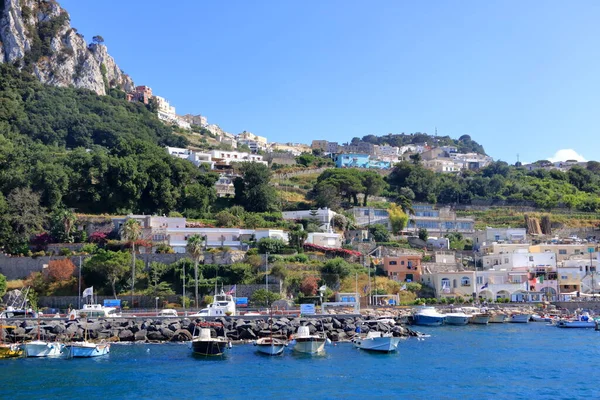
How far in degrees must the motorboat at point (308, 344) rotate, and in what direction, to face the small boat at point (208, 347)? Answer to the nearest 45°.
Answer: approximately 135° to its right

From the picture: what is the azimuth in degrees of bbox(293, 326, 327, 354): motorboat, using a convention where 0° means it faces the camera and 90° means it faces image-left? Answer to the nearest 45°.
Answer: approximately 315°

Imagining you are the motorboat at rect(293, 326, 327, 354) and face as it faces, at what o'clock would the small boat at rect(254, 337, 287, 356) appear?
The small boat is roughly at 4 o'clock from the motorboat.

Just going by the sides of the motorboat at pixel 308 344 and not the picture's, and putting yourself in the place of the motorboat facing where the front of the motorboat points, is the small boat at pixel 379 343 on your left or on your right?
on your left

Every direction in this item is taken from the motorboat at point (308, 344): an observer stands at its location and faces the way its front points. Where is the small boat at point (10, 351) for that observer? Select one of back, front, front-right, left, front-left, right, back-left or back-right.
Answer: back-right

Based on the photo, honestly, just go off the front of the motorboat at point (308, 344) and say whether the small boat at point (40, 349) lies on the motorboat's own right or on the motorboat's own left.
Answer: on the motorboat's own right

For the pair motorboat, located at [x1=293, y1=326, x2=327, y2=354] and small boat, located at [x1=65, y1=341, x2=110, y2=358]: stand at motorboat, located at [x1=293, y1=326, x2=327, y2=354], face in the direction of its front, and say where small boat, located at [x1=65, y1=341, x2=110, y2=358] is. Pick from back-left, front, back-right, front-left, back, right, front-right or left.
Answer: back-right
